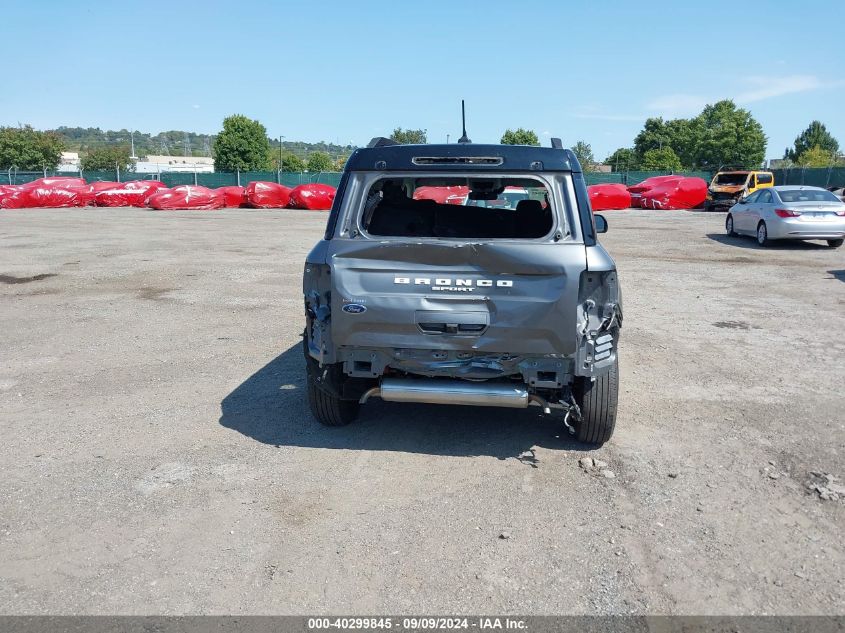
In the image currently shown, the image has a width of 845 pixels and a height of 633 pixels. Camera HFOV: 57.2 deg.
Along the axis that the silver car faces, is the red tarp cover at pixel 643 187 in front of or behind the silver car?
in front

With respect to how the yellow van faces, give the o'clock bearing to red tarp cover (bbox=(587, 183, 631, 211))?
The red tarp cover is roughly at 2 o'clock from the yellow van.

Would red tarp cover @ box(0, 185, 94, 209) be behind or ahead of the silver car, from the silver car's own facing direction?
ahead

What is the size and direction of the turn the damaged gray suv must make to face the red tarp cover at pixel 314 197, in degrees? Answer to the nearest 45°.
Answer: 0° — it already faces it

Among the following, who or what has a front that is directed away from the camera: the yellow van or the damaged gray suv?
the damaged gray suv

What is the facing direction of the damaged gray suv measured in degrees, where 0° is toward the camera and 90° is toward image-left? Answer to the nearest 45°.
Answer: approximately 180°

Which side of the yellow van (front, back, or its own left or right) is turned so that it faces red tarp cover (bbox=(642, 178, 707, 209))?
right

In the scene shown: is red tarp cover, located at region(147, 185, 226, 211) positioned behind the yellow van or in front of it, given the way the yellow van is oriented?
in front

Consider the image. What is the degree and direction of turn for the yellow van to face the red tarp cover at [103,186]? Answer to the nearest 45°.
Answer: approximately 45° to its right

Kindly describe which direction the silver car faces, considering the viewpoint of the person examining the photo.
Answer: facing away from the viewer and to the left of the viewer
